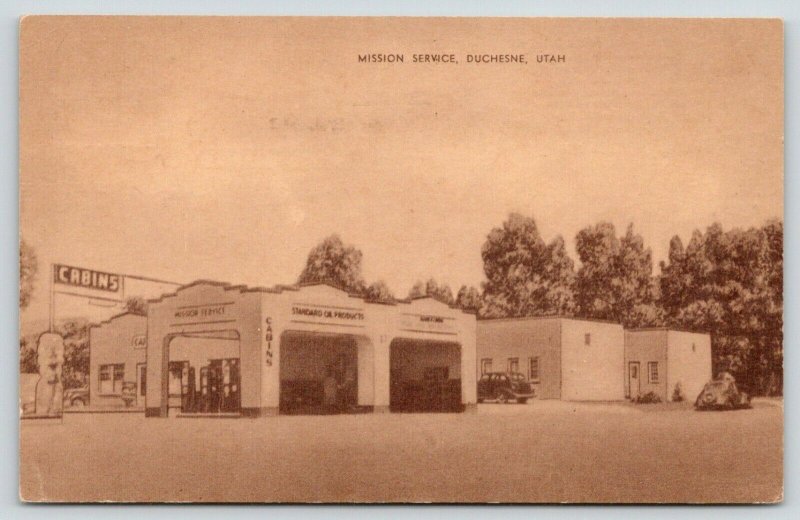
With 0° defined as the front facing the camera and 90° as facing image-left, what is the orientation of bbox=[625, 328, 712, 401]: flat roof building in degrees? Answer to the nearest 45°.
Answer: approximately 45°

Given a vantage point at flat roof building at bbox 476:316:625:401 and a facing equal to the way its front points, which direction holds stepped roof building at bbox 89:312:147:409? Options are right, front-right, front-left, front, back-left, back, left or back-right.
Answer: front-right

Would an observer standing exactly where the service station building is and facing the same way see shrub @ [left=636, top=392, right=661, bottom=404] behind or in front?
in front

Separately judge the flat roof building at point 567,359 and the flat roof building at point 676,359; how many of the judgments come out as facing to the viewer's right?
0

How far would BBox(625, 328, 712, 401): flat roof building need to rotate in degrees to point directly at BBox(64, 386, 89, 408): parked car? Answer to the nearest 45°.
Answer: approximately 45° to its right

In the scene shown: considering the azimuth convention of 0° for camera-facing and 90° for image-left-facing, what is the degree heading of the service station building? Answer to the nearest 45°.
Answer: approximately 315°

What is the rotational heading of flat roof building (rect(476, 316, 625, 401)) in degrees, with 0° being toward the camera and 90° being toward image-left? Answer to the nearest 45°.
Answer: approximately 45°
